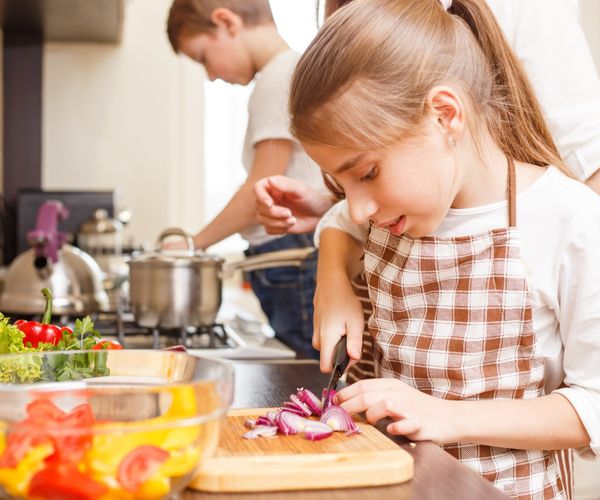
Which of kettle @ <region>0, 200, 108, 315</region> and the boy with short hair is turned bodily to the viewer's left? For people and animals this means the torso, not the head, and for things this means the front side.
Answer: the boy with short hair

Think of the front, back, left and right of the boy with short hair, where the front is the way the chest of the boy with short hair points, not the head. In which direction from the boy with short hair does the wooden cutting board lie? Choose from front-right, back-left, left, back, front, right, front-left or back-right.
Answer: left

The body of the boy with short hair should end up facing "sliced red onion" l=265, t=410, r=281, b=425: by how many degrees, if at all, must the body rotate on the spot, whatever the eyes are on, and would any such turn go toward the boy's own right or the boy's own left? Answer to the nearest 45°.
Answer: approximately 90° to the boy's own left

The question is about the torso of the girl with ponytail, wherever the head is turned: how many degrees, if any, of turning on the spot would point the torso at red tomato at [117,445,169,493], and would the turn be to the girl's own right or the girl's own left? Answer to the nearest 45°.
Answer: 0° — they already face it

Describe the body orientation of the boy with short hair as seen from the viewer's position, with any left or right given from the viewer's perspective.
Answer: facing to the left of the viewer

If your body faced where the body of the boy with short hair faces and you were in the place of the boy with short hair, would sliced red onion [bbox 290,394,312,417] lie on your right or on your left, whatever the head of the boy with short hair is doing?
on your left

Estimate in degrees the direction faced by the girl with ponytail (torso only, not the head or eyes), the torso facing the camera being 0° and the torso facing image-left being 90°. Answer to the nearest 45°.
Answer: approximately 45°

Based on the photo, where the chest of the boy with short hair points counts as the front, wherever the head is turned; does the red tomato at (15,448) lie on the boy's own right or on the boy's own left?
on the boy's own left

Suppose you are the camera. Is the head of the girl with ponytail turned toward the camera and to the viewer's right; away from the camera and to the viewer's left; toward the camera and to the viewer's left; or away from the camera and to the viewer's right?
toward the camera and to the viewer's left

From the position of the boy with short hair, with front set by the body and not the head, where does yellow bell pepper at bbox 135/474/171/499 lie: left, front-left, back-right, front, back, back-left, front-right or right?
left
